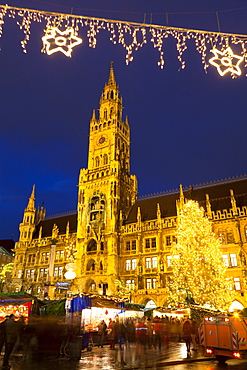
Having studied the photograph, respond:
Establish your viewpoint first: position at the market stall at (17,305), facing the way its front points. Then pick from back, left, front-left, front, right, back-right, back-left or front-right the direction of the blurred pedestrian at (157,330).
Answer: left

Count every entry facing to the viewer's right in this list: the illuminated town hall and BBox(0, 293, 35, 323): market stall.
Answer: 0

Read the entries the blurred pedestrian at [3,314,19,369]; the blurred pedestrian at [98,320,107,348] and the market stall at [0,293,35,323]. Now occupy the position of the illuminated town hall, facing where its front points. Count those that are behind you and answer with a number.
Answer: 0

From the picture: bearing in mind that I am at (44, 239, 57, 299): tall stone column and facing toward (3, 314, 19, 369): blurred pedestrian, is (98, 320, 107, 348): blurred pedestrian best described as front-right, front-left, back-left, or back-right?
front-left

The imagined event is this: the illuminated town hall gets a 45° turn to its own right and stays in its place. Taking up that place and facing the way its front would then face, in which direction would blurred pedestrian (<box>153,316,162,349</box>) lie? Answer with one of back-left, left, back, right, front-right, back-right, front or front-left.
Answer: left

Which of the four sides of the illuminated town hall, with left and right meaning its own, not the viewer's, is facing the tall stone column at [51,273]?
front

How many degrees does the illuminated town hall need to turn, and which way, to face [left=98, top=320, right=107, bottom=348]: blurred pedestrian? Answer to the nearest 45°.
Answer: approximately 45° to its left

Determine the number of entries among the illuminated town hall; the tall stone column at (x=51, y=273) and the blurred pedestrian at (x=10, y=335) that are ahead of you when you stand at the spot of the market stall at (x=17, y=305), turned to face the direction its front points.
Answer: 1

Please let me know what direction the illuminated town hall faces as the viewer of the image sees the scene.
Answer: facing the viewer and to the left of the viewer

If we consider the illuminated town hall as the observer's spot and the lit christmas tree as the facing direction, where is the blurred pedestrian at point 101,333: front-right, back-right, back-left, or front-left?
front-right

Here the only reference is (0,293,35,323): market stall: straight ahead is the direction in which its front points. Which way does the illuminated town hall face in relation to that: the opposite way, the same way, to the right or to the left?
the same way

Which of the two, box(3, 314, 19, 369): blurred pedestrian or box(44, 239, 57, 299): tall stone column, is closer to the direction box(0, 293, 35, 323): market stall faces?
the blurred pedestrian
